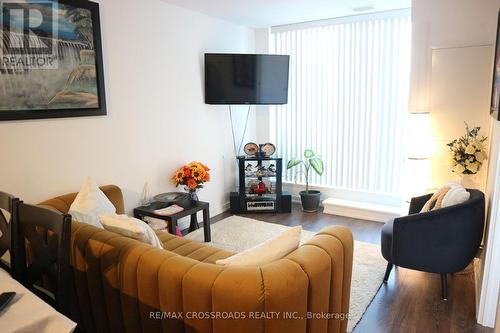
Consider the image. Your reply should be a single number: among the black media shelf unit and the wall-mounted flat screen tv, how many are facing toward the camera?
2

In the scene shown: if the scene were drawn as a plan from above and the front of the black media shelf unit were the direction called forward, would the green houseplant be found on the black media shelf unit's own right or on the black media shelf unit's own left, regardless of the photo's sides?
on the black media shelf unit's own left

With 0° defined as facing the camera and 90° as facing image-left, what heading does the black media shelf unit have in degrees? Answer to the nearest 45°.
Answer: approximately 0°

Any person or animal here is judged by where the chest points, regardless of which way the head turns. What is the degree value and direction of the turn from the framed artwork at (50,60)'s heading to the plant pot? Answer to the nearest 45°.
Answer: approximately 45° to its left

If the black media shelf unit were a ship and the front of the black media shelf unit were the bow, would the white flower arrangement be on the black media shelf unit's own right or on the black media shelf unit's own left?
on the black media shelf unit's own left

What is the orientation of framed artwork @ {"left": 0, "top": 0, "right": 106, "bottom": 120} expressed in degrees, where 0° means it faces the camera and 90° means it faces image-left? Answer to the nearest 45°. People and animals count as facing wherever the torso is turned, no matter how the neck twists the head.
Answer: approximately 315°

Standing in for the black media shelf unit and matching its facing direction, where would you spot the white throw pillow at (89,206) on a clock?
The white throw pillow is roughly at 1 o'clock from the black media shelf unit.

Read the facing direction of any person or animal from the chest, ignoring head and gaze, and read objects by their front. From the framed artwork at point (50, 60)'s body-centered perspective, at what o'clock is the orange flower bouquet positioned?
The orange flower bouquet is roughly at 10 o'clock from the framed artwork.
